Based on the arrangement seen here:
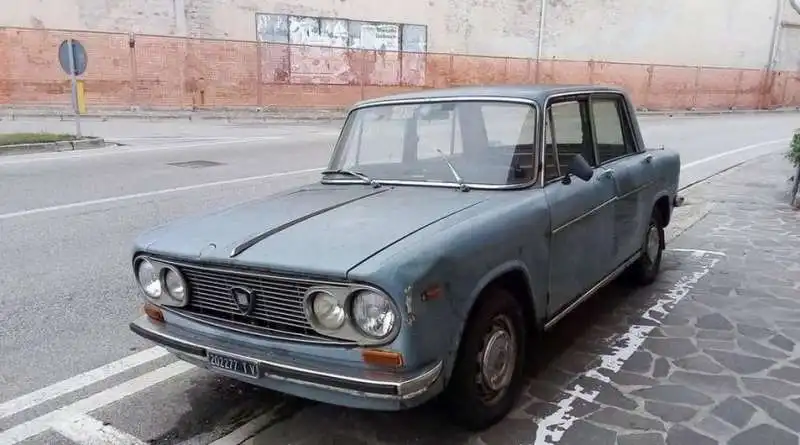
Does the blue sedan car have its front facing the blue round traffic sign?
no

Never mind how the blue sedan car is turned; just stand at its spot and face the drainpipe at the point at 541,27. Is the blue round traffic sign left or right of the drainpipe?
left

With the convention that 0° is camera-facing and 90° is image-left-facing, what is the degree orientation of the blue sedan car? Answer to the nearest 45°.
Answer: approximately 45°

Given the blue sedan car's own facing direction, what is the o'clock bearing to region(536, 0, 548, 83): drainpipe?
The drainpipe is roughly at 5 o'clock from the blue sedan car.
